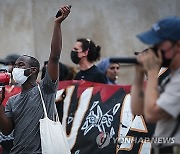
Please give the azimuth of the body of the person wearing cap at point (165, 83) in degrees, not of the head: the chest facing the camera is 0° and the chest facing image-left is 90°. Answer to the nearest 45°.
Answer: approximately 90°

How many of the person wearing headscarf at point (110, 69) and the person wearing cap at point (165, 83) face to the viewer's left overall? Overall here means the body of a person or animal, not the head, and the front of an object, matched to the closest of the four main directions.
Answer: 1

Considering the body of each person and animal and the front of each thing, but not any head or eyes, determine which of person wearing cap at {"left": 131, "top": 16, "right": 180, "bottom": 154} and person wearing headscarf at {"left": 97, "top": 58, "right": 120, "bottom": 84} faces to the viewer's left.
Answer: person wearing cap at {"left": 131, "top": 16, "right": 180, "bottom": 154}

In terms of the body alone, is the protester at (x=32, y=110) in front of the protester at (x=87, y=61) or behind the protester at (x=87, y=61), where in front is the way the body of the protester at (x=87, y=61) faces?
in front

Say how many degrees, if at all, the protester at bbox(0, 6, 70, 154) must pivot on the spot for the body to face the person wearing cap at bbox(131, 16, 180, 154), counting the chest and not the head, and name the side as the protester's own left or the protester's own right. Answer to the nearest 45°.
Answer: approximately 90° to the protester's own left

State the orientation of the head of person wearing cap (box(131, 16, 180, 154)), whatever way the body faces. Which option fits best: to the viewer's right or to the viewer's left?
to the viewer's left
